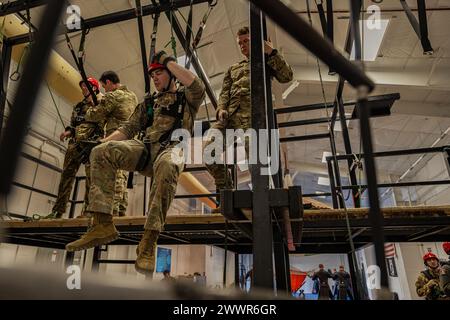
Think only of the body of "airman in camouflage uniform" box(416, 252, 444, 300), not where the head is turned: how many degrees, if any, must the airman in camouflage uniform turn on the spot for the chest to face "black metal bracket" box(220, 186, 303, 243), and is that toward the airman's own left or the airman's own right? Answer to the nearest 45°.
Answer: approximately 45° to the airman's own right

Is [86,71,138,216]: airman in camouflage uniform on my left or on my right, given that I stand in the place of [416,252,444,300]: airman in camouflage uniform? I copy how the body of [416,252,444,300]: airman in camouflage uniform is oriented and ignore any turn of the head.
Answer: on my right

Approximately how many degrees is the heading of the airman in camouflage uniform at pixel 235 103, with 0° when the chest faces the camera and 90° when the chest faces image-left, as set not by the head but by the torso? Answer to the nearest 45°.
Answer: approximately 0°

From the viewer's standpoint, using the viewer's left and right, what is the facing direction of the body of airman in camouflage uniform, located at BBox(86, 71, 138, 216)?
facing away from the viewer and to the left of the viewer

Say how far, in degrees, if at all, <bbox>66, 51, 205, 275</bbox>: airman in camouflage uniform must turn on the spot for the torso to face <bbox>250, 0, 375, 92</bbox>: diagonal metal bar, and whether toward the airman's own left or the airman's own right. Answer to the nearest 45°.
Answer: approximately 45° to the airman's own left

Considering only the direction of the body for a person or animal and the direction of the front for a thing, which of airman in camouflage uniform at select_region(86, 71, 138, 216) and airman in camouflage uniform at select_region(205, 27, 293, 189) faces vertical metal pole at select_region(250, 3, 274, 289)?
airman in camouflage uniform at select_region(205, 27, 293, 189)

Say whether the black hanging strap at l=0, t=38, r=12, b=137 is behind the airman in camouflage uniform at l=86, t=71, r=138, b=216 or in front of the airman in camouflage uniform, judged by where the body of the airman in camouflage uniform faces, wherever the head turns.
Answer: in front

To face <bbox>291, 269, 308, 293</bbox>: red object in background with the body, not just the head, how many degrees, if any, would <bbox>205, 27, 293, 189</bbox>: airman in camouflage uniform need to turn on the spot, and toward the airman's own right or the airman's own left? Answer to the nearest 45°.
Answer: approximately 180°
